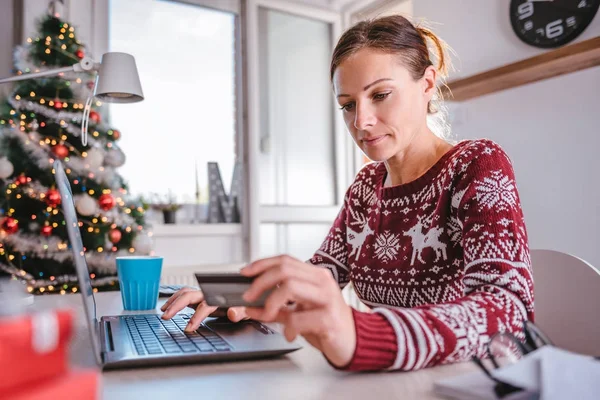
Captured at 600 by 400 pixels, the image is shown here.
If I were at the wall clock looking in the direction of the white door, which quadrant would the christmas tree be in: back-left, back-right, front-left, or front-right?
front-left

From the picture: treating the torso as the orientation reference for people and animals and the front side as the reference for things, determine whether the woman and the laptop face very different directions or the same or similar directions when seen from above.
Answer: very different directions

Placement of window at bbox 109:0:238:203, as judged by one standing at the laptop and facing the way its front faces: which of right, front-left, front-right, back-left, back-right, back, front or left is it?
left

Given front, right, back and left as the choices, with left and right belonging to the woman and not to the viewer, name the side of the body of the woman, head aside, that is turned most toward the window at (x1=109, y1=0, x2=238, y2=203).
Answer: right

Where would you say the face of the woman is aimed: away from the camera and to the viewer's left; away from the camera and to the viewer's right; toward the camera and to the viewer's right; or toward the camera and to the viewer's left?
toward the camera and to the viewer's left

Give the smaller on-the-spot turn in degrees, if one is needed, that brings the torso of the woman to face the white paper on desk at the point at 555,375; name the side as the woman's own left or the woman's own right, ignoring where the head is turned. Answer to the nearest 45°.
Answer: approximately 45° to the woman's own left

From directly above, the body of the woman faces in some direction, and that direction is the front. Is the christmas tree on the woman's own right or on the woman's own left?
on the woman's own right

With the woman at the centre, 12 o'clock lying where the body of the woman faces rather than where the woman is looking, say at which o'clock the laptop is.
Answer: The laptop is roughly at 12 o'clock from the woman.

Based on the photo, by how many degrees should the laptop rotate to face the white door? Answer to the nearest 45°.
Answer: approximately 90° to its left

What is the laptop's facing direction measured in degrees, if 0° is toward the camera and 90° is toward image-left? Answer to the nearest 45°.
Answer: approximately 270°

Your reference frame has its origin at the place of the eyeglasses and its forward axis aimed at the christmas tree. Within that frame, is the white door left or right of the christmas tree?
right

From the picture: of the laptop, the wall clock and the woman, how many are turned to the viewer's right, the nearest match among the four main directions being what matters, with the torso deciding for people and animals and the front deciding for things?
1

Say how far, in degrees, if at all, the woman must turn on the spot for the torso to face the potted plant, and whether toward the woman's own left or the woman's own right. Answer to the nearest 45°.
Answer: approximately 90° to the woman's own right
